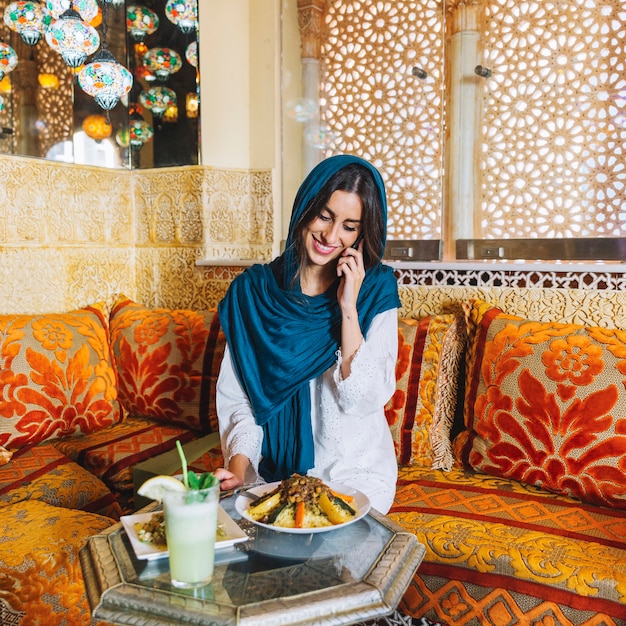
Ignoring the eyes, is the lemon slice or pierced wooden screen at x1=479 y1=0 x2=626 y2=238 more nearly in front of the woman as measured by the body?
the lemon slice

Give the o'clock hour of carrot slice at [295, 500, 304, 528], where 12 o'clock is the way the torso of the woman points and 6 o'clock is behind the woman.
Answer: The carrot slice is roughly at 12 o'clock from the woman.

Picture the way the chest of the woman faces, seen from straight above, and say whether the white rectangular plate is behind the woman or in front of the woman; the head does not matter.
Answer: in front

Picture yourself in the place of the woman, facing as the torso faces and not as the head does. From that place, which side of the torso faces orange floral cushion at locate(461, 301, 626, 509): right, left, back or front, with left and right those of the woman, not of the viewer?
left

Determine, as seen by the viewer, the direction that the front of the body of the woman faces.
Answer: toward the camera

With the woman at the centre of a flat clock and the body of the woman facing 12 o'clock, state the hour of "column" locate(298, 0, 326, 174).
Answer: The column is roughly at 6 o'clock from the woman.

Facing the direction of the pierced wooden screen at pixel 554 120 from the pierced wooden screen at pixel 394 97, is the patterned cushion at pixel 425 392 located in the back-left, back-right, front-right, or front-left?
front-right

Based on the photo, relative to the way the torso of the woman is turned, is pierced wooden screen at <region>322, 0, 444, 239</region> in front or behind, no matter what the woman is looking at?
behind

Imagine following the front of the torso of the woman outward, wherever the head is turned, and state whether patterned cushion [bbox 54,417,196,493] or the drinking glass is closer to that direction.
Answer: the drinking glass

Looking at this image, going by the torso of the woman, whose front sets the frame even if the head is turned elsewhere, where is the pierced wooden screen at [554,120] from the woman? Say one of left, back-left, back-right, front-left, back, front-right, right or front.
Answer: back-left

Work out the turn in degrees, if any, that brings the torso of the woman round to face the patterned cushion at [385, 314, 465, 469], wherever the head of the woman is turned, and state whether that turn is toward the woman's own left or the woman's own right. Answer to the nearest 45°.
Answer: approximately 135° to the woman's own left
